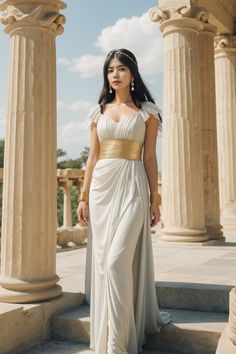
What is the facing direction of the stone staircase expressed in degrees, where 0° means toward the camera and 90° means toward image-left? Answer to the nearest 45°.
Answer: approximately 0°

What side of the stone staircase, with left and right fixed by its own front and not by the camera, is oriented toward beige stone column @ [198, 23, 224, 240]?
back

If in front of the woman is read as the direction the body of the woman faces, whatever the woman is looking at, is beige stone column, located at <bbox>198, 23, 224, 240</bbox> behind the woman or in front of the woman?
behind

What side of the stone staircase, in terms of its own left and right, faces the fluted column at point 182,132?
back

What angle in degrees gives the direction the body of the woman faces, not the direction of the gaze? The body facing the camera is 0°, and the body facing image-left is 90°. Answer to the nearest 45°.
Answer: approximately 0°

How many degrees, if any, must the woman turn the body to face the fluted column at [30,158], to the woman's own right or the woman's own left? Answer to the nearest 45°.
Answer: approximately 135° to the woman's own right
